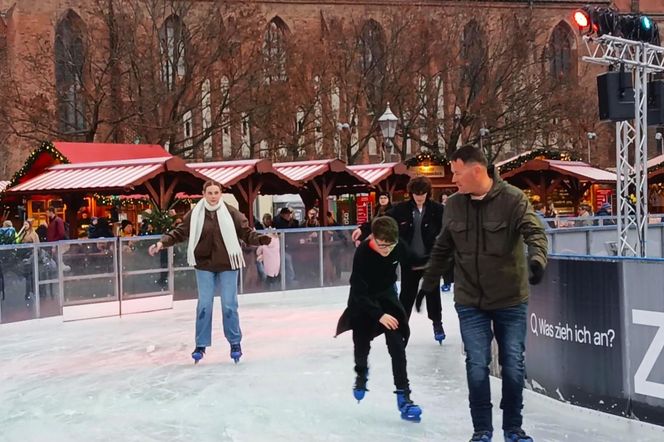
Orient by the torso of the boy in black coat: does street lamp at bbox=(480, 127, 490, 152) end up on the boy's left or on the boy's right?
on the boy's left

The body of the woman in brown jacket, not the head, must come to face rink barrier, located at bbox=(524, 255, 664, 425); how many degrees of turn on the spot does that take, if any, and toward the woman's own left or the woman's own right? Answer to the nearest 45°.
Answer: approximately 45° to the woman's own left

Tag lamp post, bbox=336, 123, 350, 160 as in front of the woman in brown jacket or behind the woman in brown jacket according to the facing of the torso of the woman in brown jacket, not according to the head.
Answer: behind

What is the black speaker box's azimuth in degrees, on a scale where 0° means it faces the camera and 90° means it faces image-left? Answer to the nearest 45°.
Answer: approximately 45°

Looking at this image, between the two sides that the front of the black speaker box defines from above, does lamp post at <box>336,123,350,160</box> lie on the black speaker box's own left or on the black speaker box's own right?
on the black speaker box's own right

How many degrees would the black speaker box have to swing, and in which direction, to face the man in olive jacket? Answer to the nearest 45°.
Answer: approximately 45° to its left

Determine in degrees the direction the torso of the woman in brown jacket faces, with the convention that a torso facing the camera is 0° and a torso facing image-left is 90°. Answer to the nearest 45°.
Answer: approximately 0°

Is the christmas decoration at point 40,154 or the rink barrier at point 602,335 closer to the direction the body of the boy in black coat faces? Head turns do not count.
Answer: the rink barrier
